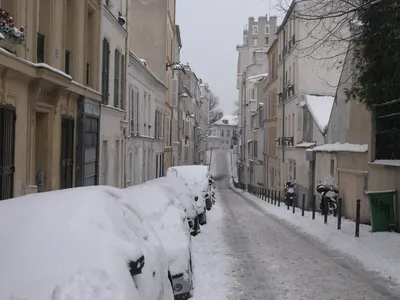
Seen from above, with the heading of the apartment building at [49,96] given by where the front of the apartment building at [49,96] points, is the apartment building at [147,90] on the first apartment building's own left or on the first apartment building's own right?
on the first apartment building's own left

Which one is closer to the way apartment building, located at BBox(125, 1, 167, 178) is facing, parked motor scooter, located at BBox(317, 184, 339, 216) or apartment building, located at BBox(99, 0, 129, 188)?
the parked motor scooter

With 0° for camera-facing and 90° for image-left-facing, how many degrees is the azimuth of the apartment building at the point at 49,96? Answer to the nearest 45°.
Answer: approximately 315°

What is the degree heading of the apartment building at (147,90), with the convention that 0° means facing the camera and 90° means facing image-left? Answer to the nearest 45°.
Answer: approximately 315°
